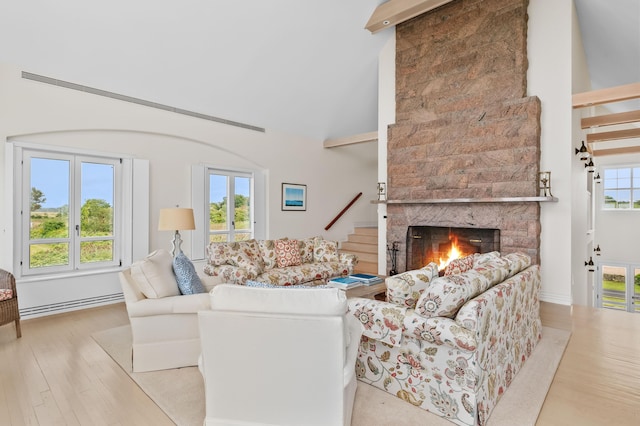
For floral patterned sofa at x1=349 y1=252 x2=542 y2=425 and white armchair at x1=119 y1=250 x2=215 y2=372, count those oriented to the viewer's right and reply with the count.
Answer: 1

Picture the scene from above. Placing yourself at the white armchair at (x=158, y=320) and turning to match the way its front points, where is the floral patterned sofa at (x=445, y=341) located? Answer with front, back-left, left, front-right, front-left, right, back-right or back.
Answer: front-right

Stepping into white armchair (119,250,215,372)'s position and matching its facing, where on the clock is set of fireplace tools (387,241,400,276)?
The set of fireplace tools is roughly at 11 o'clock from the white armchair.

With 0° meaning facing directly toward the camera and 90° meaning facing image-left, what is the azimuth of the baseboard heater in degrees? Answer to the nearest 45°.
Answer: approximately 315°

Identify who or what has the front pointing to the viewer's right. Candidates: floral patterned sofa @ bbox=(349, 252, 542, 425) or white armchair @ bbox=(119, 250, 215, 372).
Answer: the white armchair

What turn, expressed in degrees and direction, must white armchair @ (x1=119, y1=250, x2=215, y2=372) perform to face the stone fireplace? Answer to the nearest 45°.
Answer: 0° — it already faces it

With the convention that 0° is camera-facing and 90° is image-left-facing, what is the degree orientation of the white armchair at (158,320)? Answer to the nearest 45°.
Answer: approximately 270°

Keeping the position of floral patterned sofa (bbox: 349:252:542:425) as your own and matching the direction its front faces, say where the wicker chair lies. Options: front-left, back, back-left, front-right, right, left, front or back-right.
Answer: front-left

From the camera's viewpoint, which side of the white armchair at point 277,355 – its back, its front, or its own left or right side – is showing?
back

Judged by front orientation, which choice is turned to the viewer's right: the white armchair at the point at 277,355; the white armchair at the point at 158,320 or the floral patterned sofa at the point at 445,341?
the white armchair at the point at 158,320
